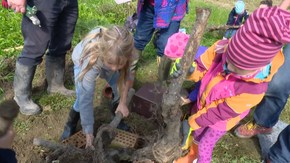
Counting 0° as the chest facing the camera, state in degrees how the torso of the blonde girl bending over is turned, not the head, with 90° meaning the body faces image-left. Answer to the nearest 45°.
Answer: approximately 315°
